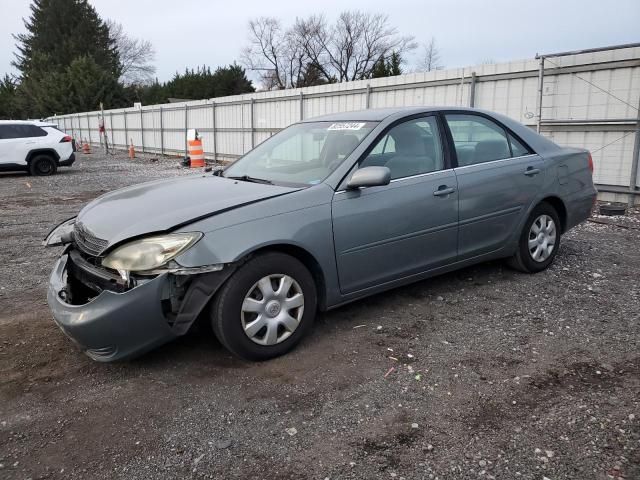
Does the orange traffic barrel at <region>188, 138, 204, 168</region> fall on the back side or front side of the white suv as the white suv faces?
on the back side

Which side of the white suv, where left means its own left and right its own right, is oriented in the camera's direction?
left
